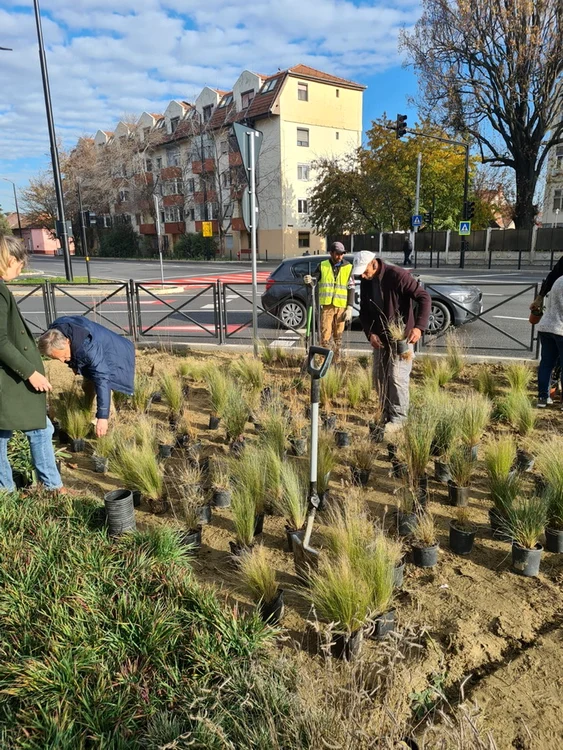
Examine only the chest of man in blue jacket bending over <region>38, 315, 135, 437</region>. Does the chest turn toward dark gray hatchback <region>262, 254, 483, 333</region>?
no

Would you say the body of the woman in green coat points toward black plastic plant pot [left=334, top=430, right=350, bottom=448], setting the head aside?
yes

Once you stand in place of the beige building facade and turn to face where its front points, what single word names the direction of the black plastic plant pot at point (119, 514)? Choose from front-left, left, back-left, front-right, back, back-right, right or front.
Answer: front-left

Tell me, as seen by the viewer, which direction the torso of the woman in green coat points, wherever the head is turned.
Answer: to the viewer's right

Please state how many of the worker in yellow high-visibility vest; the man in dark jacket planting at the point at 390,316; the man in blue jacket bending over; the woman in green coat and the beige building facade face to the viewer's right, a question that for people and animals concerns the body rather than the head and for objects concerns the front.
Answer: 1

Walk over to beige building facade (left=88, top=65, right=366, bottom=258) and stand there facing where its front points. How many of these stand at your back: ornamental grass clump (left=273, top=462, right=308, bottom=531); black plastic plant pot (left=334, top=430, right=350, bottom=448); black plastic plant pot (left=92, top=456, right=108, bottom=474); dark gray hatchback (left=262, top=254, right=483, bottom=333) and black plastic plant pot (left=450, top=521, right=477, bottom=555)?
0

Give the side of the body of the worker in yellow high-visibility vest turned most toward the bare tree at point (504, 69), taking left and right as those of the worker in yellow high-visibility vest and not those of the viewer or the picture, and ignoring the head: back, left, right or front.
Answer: back

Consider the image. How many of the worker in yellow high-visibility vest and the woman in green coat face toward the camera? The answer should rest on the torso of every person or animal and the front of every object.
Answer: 1

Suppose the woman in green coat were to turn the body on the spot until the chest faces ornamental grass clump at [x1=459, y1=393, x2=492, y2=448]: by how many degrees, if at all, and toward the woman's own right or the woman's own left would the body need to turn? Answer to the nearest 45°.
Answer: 0° — they already face it

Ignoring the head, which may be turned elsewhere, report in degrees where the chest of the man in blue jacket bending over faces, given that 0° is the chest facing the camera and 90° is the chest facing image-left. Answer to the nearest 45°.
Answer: approximately 90°

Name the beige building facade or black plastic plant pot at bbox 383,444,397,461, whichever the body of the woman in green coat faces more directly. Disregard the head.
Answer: the black plastic plant pot

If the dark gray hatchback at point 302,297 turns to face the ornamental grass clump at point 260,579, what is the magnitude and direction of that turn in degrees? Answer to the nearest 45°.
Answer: approximately 90° to its right

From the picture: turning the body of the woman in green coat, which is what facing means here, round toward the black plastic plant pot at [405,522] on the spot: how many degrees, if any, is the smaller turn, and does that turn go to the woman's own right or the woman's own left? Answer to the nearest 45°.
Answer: approximately 45° to the woman's own right

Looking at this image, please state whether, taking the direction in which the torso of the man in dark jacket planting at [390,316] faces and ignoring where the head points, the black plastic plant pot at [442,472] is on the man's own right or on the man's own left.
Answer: on the man's own left

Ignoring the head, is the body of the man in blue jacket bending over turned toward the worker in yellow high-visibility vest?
no

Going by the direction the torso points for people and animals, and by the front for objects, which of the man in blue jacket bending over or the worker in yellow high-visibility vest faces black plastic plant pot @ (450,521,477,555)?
the worker in yellow high-visibility vest

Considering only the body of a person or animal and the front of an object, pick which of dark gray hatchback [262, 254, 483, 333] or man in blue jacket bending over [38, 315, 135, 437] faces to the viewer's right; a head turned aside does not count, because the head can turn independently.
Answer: the dark gray hatchback

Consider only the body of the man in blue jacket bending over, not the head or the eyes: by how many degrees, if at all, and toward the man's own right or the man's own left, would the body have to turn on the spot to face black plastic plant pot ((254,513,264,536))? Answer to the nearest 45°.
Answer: approximately 135° to the man's own left

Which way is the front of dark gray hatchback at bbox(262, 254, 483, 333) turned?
to the viewer's right

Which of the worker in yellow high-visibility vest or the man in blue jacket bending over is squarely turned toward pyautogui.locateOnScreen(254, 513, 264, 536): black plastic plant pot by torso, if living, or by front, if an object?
the worker in yellow high-visibility vest

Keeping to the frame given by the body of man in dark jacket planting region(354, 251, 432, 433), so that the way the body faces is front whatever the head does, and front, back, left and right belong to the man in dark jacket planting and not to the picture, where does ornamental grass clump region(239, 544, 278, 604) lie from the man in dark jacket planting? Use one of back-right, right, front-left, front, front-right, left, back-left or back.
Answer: front-left
